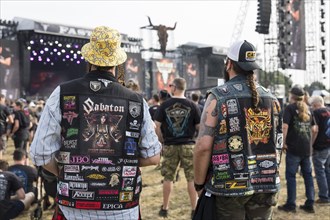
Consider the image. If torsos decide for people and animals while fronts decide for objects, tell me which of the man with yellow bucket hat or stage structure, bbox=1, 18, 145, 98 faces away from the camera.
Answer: the man with yellow bucket hat

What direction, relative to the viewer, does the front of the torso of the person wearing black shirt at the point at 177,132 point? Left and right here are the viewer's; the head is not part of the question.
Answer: facing away from the viewer

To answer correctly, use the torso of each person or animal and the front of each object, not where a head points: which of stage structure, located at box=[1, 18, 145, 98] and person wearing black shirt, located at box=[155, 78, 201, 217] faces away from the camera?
the person wearing black shirt

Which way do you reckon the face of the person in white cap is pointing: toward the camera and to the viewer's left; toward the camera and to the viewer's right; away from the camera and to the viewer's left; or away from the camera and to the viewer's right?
away from the camera and to the viewer's left

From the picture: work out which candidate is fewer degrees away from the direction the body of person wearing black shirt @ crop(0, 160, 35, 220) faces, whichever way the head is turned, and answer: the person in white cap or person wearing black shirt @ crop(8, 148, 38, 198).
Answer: the person wearing black shirt

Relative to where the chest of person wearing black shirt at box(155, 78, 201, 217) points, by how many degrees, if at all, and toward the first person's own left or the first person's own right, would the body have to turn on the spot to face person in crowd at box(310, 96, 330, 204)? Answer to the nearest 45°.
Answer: approximately 90° to the first person's own right

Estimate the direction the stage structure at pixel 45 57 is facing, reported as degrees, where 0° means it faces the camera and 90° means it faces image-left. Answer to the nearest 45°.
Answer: approximately 315°

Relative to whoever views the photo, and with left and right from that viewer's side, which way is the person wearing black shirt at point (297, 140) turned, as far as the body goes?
facing away from the viewer and to the left of the viewer

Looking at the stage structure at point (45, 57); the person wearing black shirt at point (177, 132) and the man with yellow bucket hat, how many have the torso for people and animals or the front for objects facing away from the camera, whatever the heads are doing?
2

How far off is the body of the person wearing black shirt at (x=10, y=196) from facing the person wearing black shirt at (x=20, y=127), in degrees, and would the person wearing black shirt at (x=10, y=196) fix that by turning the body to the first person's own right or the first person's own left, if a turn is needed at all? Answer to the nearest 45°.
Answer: approximately 45° to the first person's own left

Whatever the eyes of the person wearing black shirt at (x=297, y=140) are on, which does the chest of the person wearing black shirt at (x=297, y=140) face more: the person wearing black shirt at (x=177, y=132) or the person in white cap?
the person wearing black shirt

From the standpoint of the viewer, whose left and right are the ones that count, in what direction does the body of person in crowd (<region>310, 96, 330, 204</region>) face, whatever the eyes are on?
facing away from the viewer and to the left of the viewer

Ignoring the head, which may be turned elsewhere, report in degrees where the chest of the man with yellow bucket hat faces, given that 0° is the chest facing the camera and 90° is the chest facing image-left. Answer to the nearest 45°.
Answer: approximately 180°

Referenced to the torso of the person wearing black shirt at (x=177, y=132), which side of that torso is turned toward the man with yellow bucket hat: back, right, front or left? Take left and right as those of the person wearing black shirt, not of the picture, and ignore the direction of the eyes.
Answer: back

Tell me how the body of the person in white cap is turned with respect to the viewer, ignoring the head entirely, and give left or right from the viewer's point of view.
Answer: facing away from the viewer and to the left of the viewer

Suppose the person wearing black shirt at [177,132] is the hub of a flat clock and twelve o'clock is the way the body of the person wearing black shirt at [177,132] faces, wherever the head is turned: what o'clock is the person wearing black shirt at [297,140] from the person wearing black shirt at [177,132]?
the person wearing black shirt at [297,140] is roughly at 3 o'clock from the person wearing black shirt at [177,132].

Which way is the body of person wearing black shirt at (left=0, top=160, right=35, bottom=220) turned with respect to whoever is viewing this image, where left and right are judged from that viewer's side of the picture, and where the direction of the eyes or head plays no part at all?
facing away from the viewer and to the right of the viewer
